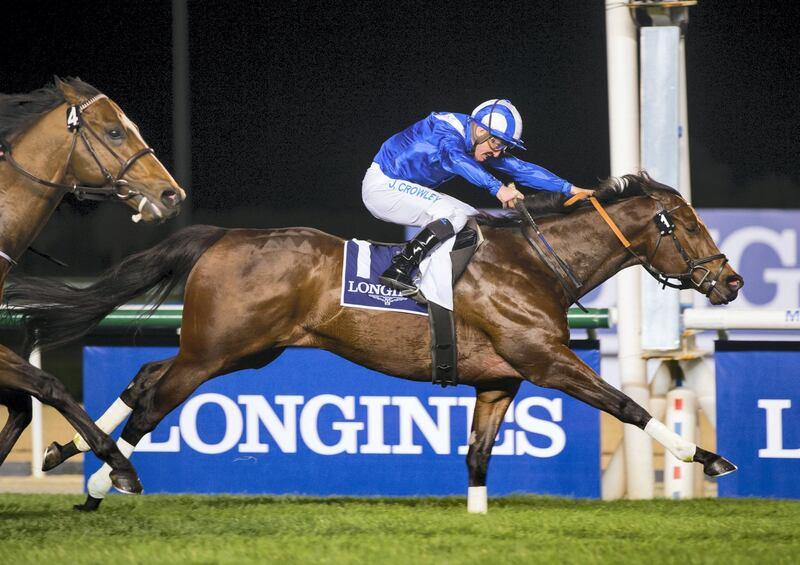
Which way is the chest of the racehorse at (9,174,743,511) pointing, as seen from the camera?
to the viewer's right

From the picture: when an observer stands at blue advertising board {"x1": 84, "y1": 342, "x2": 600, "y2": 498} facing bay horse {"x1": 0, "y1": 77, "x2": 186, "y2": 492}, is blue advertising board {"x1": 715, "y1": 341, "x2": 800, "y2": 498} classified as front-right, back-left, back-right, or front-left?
back-left

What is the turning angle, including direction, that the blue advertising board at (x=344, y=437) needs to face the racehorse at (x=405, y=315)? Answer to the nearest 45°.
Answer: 0° — it already faces it

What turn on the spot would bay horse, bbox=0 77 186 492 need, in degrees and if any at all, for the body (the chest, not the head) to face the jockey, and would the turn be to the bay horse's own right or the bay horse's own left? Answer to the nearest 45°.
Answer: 0° — it already faces them

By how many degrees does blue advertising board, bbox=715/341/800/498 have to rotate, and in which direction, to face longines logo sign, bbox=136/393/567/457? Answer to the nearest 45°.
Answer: approximately 90° to its right

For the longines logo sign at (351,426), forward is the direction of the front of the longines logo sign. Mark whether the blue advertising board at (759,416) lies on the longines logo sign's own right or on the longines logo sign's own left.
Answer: on the longines logo sign's own left

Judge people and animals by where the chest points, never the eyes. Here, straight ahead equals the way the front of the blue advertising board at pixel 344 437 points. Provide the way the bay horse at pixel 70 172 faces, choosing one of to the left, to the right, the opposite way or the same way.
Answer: to the left

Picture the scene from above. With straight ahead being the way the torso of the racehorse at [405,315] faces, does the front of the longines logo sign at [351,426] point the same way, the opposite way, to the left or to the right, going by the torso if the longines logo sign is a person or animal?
to the right

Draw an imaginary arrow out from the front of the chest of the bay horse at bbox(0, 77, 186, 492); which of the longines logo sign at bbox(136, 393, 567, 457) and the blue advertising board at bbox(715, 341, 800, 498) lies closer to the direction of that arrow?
the blue advertising board

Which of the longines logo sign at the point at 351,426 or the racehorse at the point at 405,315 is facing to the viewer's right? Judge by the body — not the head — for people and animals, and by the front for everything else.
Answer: the racehorse

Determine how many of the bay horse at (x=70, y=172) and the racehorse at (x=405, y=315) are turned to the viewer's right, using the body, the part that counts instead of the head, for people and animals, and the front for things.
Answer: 2

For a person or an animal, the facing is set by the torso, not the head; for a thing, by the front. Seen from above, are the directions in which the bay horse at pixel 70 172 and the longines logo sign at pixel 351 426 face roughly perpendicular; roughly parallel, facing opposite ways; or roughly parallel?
roughly perpendicular

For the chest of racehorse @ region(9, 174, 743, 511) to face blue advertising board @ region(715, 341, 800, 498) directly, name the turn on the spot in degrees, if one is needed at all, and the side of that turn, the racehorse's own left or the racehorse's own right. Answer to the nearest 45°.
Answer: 0° — it already faces it

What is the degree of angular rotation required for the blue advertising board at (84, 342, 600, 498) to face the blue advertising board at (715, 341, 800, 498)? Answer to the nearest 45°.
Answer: approximately 90° to its left
